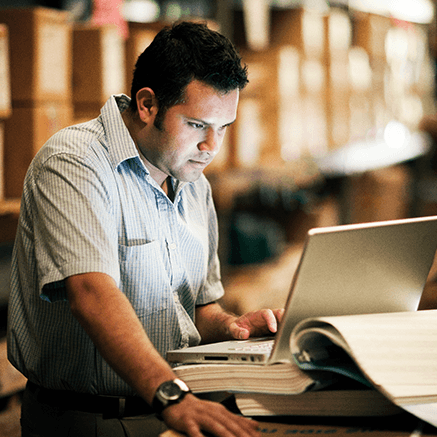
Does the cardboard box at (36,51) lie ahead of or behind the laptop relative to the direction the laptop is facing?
ahead

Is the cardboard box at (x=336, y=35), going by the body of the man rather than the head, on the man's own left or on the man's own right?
on the man's own left

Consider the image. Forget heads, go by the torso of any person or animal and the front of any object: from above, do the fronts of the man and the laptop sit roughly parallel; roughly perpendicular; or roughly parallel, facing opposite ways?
roughly parallel, facing opposite ways

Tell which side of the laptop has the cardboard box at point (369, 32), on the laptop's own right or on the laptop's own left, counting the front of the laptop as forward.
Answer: on the laptop's own right

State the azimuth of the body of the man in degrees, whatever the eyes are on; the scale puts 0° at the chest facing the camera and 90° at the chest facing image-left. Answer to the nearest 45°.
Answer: approximately 315°

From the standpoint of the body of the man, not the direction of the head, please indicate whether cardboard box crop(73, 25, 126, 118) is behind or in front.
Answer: behind

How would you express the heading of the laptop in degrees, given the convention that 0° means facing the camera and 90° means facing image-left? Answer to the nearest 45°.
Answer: approximately 135°

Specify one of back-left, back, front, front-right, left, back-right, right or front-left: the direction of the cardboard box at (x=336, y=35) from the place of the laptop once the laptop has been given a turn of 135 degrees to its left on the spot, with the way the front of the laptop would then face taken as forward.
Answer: back

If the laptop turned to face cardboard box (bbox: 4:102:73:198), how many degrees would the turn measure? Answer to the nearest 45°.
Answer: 0° — it already faces it

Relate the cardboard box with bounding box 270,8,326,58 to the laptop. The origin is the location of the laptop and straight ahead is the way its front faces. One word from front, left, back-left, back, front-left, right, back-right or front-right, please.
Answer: front-right

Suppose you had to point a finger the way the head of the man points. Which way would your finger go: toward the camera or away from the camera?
toward the camera
